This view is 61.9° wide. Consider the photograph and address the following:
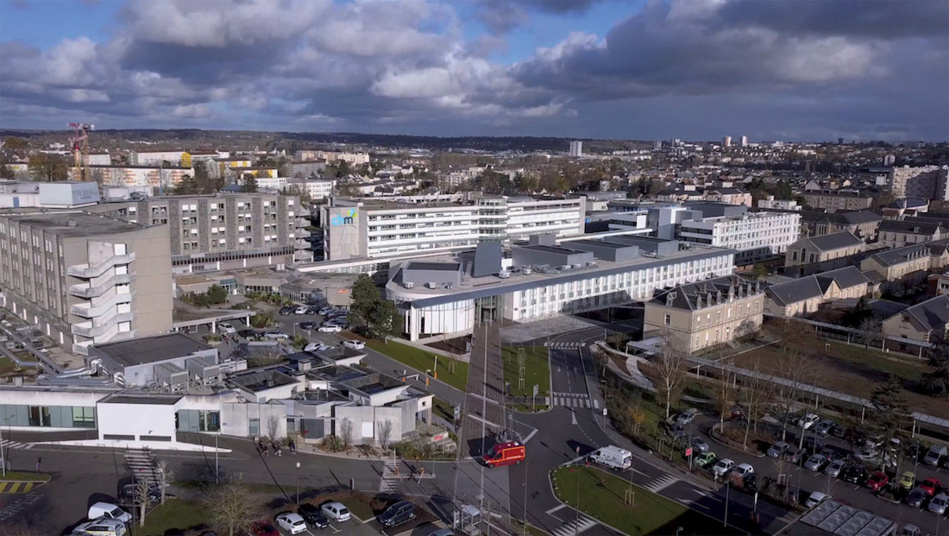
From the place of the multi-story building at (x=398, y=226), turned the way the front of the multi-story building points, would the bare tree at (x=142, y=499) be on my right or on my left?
on my right

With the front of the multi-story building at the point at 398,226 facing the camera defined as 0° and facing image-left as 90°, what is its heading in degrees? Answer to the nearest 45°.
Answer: approximately 315°

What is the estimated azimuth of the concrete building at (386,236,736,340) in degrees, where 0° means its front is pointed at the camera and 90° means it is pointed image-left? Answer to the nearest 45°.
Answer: approximately 315°

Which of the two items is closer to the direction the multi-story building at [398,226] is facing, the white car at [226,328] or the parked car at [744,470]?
the parked car

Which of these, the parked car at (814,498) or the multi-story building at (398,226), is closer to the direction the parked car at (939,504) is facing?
the parked car

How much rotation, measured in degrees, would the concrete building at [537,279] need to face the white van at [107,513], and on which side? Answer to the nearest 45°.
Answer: approximately 45° to its right
